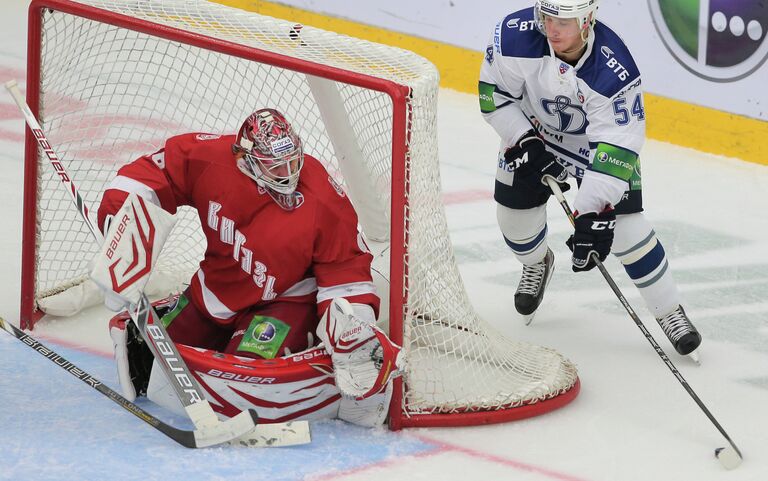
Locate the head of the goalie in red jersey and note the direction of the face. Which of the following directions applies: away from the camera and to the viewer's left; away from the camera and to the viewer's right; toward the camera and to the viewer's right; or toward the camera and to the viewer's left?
toward the camera and to the viewer's right

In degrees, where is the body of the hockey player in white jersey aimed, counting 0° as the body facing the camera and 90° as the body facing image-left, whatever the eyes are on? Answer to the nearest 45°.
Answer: approximately 0°

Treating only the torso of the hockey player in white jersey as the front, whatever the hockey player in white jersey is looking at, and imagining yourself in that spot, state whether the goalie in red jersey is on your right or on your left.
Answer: on your right
